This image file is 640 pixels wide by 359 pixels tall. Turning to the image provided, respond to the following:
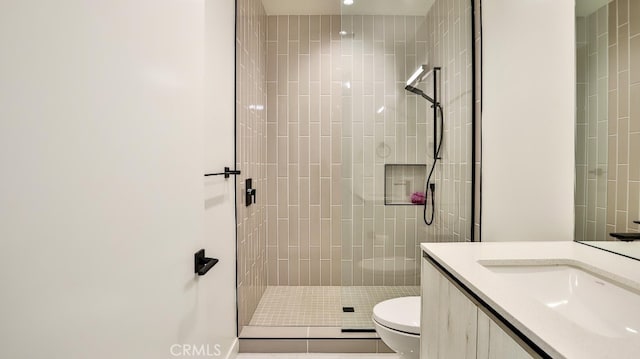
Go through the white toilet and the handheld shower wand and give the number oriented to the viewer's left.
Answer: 2

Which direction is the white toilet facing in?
to the viewer's left

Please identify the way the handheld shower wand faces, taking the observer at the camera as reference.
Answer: facing to the left of the viewer
